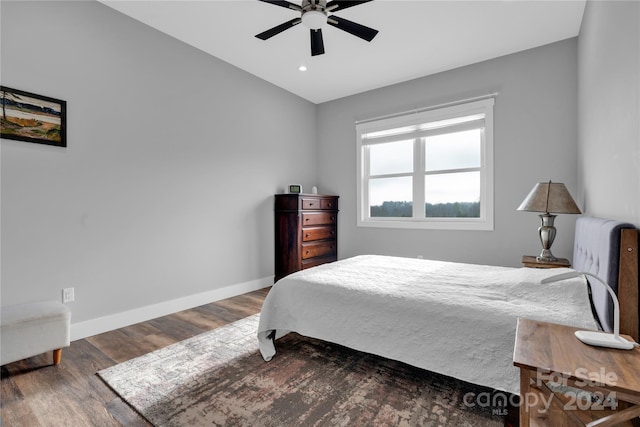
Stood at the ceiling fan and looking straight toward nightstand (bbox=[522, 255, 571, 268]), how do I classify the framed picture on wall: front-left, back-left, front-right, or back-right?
back-left

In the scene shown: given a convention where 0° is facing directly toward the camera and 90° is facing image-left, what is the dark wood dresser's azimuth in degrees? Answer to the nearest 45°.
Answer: approximately 315°

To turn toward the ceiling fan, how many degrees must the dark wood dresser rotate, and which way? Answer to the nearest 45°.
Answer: approximately 45° to its right

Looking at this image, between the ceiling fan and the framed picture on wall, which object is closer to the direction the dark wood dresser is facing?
the ceiling fan

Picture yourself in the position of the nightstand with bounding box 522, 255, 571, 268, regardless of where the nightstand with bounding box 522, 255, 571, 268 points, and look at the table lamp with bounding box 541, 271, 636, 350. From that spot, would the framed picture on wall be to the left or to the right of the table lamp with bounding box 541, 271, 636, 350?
right

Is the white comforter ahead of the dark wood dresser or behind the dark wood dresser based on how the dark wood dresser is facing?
ahead

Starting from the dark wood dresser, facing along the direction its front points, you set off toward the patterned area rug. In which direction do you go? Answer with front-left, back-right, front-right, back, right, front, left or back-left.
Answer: front-right

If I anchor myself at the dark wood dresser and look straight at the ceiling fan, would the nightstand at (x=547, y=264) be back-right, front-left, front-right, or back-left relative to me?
front-left

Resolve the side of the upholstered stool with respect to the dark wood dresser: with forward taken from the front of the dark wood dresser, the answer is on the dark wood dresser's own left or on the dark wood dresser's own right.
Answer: on the dark wood dresser's own right

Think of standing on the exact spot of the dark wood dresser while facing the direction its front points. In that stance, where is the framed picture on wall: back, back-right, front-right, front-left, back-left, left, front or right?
right
